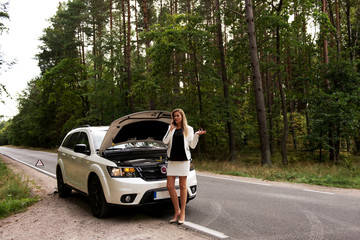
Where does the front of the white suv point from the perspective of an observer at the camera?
facing the viewer and to the right of the viewer

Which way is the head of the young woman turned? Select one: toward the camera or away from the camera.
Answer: toward the camera

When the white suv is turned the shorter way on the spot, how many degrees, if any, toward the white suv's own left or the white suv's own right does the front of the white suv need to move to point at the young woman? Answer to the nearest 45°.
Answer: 0° — it already faces them
